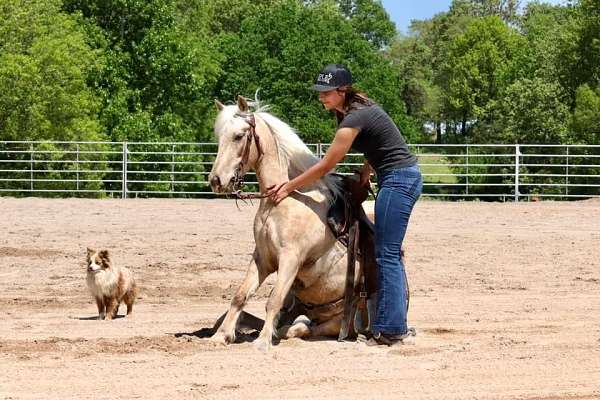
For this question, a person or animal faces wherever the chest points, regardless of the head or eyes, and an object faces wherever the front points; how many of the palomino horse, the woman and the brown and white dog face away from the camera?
0

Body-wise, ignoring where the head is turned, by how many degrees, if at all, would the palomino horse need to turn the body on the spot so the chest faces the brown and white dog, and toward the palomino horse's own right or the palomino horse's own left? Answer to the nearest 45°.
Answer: approximately 90° to the palomino horse's own right

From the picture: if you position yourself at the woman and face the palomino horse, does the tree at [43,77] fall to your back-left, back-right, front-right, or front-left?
front-right

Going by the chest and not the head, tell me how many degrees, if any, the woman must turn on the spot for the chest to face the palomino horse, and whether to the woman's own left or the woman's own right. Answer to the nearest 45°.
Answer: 0° — they already face it

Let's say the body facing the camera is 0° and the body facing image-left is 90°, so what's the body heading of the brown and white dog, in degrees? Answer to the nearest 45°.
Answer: approximately 45°

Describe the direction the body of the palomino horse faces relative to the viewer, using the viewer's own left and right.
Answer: facing the viewer and to the left of the viewer

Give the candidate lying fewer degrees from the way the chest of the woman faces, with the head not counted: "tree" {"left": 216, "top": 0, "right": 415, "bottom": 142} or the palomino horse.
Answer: the palomino horse

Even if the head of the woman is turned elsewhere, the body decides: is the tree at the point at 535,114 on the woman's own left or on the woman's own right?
on the woman's own right

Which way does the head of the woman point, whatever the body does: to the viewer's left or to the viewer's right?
to the viewer's left

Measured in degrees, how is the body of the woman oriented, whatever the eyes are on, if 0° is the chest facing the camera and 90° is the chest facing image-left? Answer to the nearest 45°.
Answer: approximately 90°

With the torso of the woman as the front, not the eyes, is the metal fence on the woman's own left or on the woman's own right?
on the woman's own right

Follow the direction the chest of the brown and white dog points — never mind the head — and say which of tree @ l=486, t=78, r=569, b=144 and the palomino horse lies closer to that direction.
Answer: the palomino horse

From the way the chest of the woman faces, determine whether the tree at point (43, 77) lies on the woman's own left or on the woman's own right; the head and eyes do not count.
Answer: on the woman's own right
